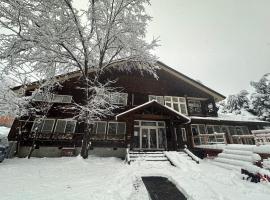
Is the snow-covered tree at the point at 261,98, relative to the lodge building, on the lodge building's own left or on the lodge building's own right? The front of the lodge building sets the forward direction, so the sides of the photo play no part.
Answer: on the lodge building's own left

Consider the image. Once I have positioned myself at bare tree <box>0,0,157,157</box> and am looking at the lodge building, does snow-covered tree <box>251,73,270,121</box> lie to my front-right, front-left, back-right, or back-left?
front-right

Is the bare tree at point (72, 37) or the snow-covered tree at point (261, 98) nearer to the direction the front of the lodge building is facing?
the bare tree

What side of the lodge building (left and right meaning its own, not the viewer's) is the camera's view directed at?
front

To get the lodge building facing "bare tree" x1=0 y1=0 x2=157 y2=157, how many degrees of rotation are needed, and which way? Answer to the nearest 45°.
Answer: approximately 45° to its right
